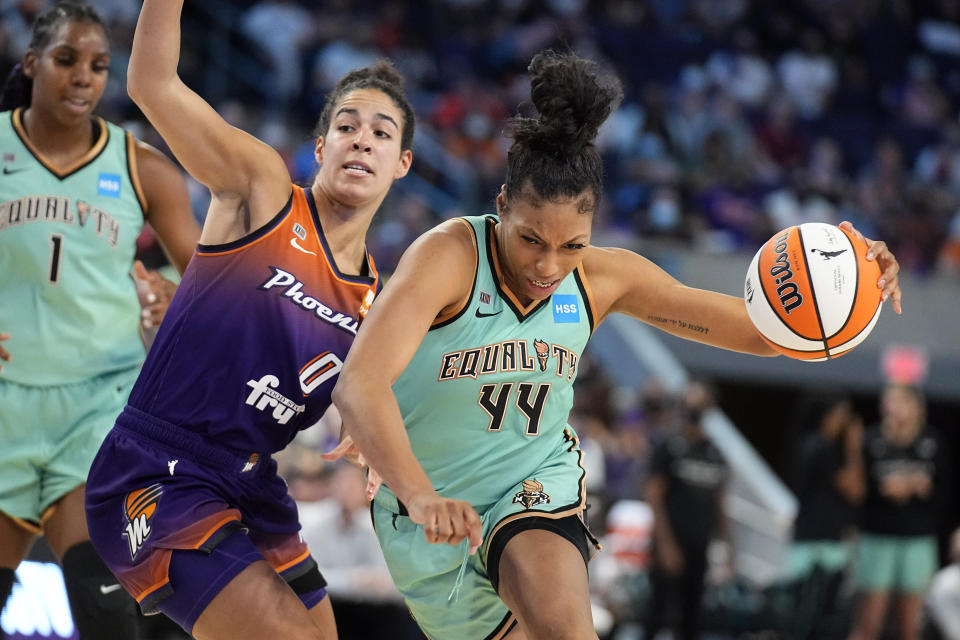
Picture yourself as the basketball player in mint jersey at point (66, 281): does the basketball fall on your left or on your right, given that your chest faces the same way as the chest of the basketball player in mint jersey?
on your left

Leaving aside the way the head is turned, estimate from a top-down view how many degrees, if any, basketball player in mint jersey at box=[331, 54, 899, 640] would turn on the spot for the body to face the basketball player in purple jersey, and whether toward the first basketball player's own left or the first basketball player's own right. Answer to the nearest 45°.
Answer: approximately 135° to the first basketball player's own right

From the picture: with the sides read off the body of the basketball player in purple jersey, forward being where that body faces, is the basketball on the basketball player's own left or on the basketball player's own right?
on the basketball player's own left

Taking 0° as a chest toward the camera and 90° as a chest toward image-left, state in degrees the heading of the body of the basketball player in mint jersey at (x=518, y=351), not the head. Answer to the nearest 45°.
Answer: approximately 315°

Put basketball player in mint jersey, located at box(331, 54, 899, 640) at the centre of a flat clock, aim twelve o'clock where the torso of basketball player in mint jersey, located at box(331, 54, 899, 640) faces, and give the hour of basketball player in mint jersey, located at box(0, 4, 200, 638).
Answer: basketball player in mint jersey, located at box(0, 4, 200, 638) is roughly at 5 o'clock from basketball player in mint jersey, located at box(331, 54, 899, 640).

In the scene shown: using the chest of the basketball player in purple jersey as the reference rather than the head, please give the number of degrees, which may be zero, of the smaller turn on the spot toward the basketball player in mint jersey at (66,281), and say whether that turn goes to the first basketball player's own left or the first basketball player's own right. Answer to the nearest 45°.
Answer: approximately 180°

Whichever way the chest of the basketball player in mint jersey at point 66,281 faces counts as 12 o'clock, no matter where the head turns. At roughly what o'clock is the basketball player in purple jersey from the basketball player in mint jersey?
The basketball player in purple jersey is roughly at 11 o'clock from the basketball player in mint jersey.

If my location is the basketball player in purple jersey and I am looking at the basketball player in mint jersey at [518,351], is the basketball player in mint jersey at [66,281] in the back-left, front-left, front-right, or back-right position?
back-left

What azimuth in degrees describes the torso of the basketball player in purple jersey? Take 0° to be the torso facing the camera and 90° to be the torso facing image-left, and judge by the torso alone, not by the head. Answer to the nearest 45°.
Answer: approximately 315°
